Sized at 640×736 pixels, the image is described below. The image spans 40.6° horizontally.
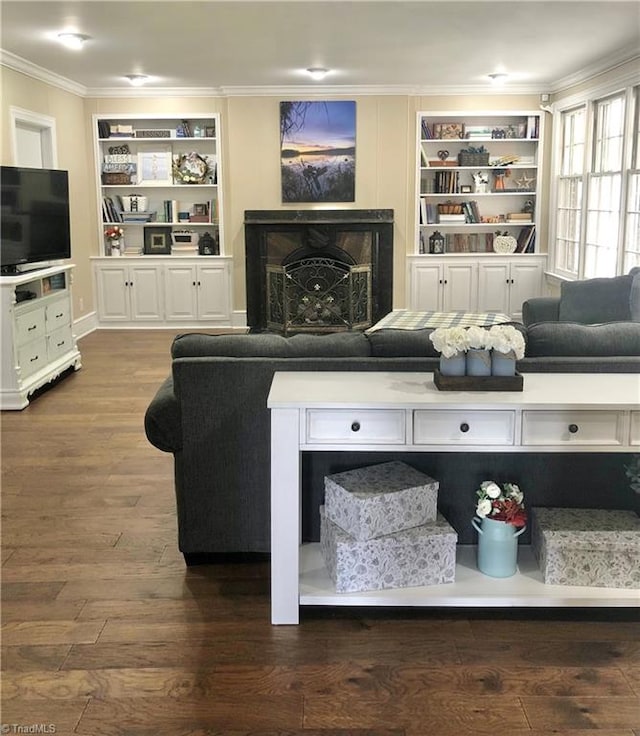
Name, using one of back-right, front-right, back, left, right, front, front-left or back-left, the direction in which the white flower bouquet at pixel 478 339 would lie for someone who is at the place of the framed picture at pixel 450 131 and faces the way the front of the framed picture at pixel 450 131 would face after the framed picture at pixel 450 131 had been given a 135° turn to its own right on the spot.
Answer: back-left

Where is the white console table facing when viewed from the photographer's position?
facing the viewer

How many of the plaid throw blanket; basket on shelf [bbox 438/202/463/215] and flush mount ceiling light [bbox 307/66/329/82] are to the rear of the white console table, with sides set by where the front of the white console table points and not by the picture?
3

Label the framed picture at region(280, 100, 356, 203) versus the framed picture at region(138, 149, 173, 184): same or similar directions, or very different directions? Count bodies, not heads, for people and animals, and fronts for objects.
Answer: same or similar directions

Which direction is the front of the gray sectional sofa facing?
away from the camera

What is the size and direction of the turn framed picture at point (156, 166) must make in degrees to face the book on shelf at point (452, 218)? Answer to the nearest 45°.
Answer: approximately 90° to its left

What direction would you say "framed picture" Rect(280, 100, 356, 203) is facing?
toward the camera

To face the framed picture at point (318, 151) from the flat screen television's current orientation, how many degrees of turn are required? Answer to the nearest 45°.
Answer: approximately 90° to its left

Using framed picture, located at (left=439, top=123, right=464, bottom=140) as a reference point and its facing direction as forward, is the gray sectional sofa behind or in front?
in front

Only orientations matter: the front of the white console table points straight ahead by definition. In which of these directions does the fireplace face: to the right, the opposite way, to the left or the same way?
the same way

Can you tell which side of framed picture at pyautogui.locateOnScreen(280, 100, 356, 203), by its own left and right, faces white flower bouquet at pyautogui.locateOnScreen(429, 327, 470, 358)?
front

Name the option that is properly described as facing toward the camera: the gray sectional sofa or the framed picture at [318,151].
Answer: the framed picture

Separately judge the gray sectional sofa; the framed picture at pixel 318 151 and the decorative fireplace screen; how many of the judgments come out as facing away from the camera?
1

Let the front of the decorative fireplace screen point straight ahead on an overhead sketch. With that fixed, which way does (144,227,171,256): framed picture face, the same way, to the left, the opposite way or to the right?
the same way

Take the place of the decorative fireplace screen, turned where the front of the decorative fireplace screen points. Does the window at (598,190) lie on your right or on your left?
on your left

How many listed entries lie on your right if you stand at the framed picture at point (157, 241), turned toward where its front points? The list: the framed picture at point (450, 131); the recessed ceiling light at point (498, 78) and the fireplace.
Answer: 0

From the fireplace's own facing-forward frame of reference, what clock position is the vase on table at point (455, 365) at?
The vase on table is roughly at 12 o'clock from the fireplace.

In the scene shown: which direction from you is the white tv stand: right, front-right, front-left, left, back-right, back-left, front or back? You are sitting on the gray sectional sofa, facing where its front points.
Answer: front-left

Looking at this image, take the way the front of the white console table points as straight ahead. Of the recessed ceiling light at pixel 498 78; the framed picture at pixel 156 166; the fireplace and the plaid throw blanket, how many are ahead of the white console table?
0
